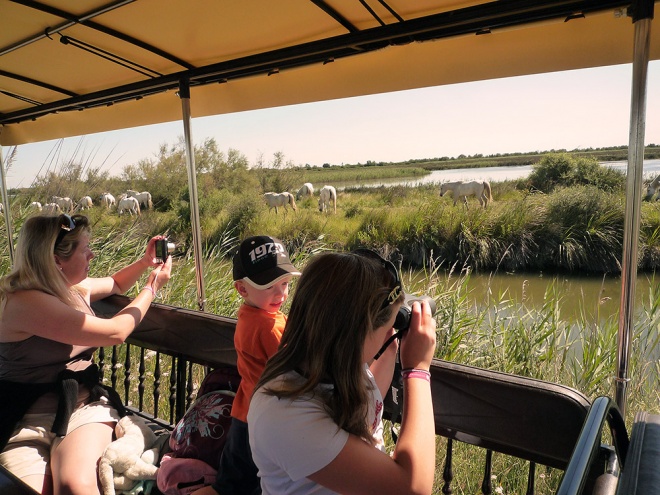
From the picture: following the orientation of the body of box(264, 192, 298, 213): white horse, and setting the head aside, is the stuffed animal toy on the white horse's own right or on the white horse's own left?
on the white horse's own left

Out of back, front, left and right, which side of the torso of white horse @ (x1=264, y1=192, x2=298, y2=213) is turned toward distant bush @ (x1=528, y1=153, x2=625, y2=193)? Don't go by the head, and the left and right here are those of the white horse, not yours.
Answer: back

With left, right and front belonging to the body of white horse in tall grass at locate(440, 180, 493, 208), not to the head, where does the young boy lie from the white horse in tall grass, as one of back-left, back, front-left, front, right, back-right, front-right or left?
left

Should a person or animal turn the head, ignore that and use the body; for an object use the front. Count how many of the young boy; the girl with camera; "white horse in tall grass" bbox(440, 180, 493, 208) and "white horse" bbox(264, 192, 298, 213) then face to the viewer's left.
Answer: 2

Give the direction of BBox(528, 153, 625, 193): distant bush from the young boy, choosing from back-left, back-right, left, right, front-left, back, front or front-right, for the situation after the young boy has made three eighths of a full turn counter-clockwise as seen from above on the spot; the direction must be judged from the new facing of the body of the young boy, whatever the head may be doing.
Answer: back-right

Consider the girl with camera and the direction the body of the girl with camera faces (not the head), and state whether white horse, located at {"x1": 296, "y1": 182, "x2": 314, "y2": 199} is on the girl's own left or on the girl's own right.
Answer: on the girl's own left

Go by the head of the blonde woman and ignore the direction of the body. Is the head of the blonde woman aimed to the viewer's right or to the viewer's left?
to the viewer's right

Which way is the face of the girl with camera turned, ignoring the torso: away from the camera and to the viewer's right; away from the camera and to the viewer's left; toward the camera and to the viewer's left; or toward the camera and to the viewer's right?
away from the camera and to the viewer's right

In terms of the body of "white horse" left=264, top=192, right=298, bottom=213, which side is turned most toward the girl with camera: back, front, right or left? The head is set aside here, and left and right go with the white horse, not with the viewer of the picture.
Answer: left

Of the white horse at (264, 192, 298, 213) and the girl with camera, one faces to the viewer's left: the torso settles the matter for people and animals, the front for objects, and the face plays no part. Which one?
the white horse

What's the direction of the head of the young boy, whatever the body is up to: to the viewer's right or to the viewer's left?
to the viewer's right

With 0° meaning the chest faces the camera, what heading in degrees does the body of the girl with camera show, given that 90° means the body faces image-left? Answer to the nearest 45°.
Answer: approximately 225°

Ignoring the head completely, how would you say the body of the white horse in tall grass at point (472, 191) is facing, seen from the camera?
to the viewer's left

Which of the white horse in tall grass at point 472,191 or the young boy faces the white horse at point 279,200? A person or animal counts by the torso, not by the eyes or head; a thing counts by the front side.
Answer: the white horse in tall grass

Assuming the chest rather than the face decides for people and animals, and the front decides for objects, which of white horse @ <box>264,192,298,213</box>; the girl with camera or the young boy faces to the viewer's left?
the white horse
